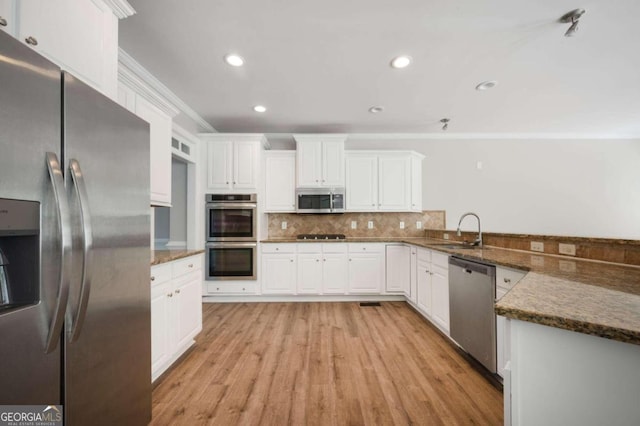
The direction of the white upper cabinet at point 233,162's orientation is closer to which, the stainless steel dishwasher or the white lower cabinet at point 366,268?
the stainless steel dishwasher

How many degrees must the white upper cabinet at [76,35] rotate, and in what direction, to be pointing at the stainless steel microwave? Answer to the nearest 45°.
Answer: approximately 90° to its left

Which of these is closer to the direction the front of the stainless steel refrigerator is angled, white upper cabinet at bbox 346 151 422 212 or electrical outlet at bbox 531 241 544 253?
the electrical outlet

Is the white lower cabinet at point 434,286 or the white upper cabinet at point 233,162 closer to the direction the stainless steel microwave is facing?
the white lower cabinet

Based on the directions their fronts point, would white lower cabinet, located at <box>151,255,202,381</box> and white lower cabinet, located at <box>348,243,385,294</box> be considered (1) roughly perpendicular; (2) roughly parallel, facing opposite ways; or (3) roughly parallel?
roughly perpendicular

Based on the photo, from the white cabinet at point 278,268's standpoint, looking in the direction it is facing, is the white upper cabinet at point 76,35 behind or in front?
in front

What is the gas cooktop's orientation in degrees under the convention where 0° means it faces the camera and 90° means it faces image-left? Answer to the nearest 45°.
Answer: approximately 0°

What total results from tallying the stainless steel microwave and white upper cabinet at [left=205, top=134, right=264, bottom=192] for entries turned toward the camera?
2

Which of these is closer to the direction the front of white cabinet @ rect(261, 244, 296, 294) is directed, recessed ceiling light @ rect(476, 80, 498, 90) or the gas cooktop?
the recessed ceiling light

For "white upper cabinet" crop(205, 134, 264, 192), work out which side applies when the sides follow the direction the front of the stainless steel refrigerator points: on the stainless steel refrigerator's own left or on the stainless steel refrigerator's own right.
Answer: on the stainless steel refrigerator's own left
